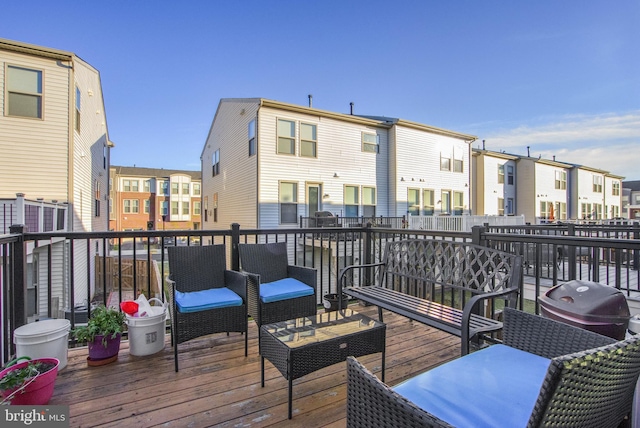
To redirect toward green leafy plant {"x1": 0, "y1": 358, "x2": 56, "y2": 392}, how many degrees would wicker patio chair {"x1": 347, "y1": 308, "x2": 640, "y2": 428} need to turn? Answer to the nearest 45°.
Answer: approximately 45° to its left

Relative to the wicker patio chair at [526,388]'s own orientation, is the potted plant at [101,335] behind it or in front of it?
in front

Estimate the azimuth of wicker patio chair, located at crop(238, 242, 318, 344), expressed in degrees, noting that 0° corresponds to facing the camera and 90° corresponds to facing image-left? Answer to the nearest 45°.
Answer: approximately 315°

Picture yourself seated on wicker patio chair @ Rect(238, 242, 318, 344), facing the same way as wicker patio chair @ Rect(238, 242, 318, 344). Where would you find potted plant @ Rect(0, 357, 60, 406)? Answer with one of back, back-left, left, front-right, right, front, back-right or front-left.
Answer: right

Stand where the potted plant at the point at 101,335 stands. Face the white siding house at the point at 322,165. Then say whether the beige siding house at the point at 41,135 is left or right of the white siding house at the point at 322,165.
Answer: left

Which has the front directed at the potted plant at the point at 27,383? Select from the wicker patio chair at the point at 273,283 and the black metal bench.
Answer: the black metal bench

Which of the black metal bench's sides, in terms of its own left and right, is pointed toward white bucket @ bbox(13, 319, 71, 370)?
front

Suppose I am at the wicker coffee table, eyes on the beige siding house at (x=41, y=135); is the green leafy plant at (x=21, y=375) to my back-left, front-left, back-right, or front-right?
front-left

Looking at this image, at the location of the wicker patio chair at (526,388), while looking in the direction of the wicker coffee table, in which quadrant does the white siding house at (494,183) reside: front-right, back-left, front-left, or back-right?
front-right

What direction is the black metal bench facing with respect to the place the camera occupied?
facing the viewer and to the left of the viewer

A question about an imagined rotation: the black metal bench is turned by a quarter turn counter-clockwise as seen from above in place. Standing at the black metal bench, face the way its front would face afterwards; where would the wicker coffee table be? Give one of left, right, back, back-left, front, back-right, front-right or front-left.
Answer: right

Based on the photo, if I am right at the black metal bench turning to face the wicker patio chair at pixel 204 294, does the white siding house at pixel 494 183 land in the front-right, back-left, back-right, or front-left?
back-right

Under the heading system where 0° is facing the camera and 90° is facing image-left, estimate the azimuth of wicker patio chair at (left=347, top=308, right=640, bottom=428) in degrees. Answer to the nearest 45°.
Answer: approximately 135°

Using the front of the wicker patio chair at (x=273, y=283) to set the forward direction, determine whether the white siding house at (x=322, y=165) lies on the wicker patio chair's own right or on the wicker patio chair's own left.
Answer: on the wicker patio chair's own left

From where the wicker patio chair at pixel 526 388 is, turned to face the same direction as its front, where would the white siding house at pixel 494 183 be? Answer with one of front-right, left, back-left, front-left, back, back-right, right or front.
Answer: front-right

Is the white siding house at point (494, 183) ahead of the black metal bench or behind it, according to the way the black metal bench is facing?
behind

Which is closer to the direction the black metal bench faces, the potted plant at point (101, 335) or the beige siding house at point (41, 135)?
the potted plant

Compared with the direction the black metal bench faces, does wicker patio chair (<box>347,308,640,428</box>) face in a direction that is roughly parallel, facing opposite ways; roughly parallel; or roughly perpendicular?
roughly perpendicular
